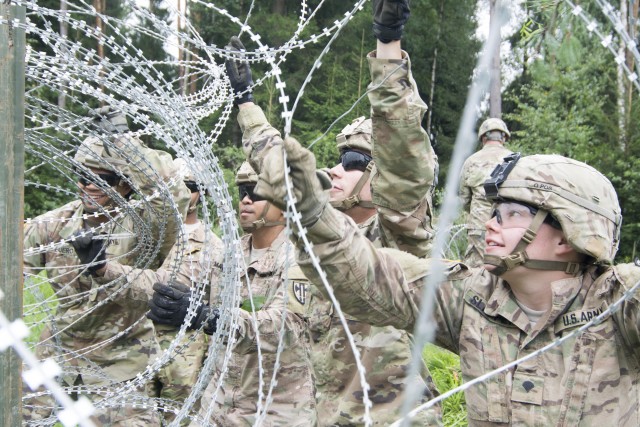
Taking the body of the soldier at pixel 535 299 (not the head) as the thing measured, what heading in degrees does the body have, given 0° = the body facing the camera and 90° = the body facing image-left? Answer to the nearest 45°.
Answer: approximately 45°

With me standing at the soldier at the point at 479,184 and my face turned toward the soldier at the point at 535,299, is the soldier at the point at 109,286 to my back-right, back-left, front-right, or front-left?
front-right

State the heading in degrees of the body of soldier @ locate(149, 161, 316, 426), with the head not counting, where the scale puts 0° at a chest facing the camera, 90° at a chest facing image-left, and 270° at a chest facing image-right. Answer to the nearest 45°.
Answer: approximately 45°

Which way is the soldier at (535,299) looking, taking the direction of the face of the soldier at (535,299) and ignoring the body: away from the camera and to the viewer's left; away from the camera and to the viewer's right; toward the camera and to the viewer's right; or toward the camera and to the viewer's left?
toward the camera and to the viewer's left

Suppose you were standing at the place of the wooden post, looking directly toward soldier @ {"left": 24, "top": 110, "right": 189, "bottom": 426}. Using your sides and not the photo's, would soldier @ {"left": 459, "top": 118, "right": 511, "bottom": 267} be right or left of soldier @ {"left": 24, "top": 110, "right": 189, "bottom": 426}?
right

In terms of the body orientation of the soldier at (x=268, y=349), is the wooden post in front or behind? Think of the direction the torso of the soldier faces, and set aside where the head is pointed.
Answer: in front

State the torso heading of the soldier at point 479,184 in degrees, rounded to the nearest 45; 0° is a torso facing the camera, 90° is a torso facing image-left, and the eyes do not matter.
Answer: approximately 180°

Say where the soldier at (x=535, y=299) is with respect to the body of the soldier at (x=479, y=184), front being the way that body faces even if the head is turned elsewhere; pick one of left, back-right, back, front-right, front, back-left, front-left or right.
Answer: back

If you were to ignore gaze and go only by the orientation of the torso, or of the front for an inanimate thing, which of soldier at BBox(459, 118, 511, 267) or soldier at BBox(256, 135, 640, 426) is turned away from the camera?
soldier at BBox(459, 118, 511, 267)

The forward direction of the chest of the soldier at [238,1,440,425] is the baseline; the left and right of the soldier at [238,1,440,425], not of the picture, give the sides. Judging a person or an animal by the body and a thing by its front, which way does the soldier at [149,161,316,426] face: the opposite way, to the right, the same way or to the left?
the same way

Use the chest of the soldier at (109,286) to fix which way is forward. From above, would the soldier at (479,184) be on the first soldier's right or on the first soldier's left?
on the first soldier's left

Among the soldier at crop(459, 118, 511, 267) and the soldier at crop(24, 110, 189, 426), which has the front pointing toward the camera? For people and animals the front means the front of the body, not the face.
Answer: the soldier at crop(24, 110, 189, 426)

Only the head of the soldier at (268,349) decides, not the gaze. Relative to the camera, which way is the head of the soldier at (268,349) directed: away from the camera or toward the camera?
toward the camera

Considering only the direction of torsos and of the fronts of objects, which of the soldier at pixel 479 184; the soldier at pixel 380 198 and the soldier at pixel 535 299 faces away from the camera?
the soldier at pixel 479 184
